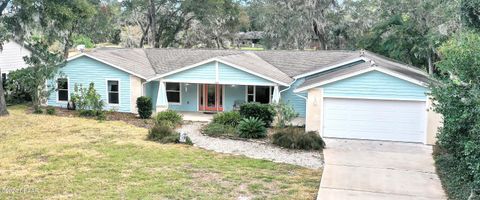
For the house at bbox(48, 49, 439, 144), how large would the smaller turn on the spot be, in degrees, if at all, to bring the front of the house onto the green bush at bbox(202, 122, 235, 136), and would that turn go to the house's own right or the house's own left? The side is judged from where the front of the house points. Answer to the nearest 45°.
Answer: approximately 45° to the house's own right

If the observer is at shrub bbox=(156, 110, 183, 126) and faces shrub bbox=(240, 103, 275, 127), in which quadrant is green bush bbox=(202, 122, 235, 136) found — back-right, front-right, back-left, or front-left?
front-right

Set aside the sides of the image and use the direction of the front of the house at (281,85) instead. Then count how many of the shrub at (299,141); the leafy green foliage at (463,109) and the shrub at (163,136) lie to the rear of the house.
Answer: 0

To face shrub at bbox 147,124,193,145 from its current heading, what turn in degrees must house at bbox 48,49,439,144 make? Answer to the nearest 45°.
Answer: approximately 45° to its right

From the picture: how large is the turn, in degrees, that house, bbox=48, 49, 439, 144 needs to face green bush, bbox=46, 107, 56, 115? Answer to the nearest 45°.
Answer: approximately 90° to its right

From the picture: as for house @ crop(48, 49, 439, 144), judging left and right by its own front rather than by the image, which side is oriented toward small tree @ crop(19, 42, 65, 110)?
right

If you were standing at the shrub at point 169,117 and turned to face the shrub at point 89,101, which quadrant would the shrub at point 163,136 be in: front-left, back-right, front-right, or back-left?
back-left

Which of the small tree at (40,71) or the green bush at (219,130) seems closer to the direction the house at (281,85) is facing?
the green bush

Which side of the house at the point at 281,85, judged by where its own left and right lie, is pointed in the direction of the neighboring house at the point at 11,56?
right

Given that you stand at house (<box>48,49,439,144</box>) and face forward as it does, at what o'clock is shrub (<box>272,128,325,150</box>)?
The shrub is roughly at 12 o'clock from the house.

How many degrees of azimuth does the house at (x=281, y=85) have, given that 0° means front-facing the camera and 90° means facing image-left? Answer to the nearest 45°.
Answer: approximately 0°

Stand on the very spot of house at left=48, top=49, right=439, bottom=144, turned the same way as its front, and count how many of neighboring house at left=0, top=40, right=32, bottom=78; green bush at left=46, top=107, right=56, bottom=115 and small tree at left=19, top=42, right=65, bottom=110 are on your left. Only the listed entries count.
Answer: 0

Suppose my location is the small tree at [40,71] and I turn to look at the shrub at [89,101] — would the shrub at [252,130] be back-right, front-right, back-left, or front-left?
front-right
